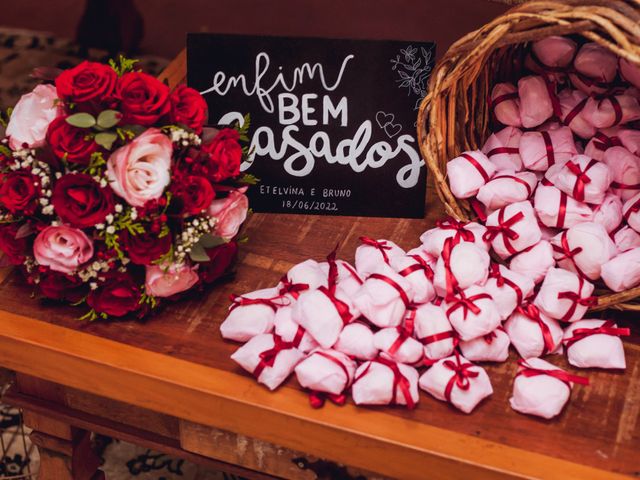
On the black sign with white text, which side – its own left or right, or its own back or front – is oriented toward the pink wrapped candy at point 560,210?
left

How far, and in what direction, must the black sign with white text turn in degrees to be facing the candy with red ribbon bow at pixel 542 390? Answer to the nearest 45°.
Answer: approximately 45° to its left

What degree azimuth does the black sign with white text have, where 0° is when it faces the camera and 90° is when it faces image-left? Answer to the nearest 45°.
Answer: approximately 0°

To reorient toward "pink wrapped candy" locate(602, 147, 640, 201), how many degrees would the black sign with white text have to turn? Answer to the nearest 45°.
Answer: approximately 90° to its left

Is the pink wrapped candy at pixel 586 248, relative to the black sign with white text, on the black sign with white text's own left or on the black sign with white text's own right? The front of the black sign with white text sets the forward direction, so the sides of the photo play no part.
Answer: on the black sign with white text's own left

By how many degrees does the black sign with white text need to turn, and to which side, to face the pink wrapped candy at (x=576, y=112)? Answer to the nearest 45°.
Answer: approximately 90° to its left
